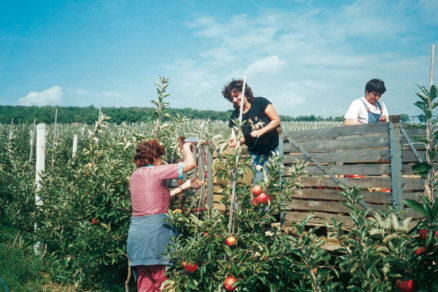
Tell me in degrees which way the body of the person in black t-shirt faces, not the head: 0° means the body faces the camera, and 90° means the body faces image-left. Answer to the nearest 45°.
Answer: approximately 45°

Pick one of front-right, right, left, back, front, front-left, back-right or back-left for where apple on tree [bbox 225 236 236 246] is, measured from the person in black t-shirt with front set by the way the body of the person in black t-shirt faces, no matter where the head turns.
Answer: front-left

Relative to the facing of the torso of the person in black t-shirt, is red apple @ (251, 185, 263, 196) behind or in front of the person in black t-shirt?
in front

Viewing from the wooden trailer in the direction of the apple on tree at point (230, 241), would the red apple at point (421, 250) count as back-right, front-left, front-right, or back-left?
front-left

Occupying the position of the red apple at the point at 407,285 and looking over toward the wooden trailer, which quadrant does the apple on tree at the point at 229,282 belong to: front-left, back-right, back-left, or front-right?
front-left

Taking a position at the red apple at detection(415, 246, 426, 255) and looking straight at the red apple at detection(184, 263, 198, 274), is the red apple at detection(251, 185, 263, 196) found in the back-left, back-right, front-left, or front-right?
front-right

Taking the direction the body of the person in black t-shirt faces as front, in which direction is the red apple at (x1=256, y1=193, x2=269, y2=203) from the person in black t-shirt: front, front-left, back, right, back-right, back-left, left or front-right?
front-left

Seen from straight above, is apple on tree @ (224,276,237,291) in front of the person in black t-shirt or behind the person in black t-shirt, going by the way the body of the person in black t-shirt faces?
in front

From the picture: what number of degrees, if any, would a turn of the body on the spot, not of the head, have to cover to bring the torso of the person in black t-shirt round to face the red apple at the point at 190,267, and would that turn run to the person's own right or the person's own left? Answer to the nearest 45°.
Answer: approximately 45° to the person's own left

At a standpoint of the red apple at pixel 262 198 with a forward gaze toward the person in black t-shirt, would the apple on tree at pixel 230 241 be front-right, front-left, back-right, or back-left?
back-left
